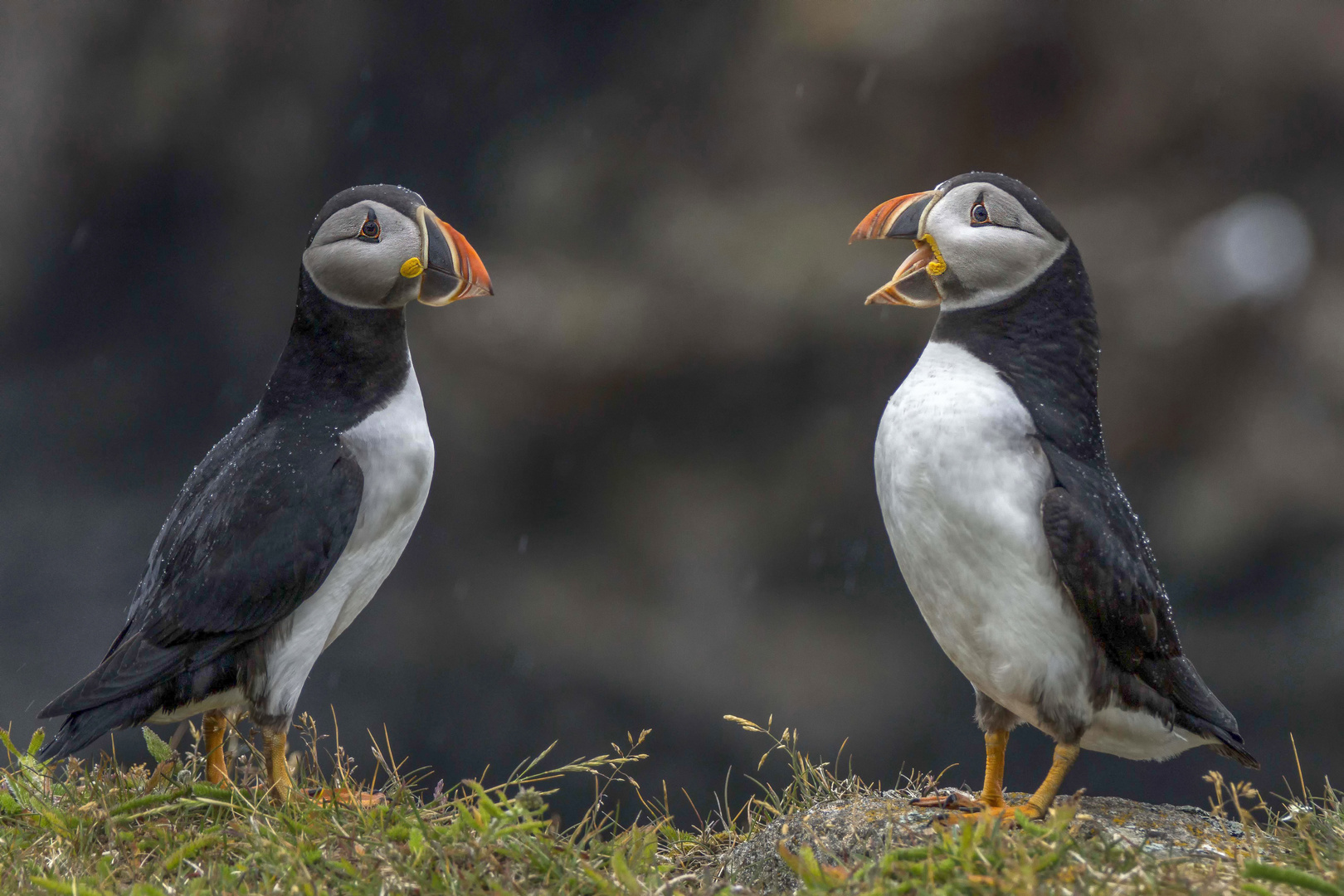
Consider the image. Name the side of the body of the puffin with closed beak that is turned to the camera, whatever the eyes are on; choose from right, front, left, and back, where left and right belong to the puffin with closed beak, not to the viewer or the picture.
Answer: right

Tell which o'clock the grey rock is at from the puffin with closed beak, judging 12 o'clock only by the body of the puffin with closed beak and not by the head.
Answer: The grey rock is roughly at 1 o'clock from the puffin with closed beak.
